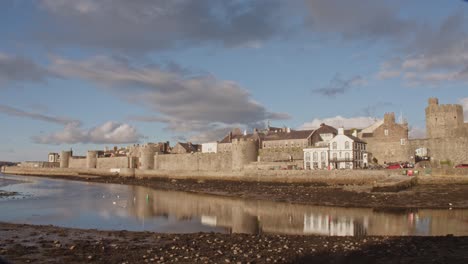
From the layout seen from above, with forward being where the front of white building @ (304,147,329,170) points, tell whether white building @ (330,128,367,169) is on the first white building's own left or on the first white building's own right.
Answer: on the first white building's own left

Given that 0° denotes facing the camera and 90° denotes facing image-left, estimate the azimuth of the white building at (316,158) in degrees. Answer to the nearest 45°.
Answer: approximately 0°

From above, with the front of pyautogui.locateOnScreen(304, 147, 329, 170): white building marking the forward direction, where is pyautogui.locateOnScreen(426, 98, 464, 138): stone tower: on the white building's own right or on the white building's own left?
on the white building's own left

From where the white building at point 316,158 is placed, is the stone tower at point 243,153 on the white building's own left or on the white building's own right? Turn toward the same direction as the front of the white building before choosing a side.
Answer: on the white building's own right
